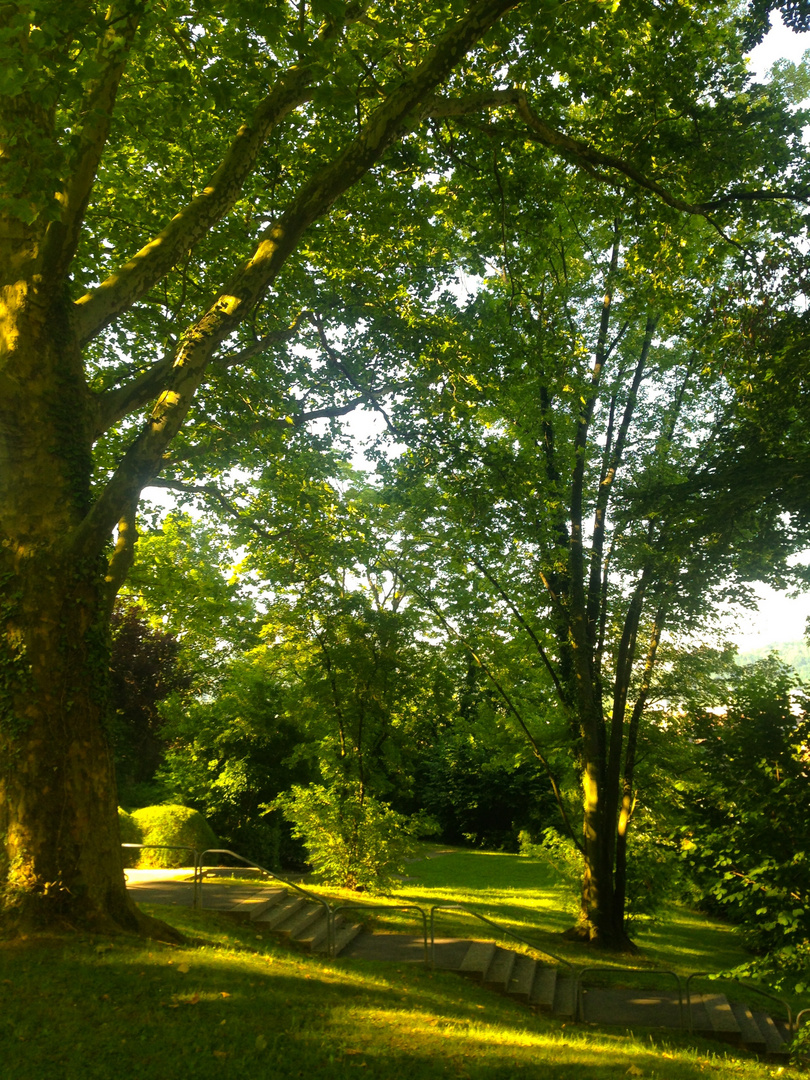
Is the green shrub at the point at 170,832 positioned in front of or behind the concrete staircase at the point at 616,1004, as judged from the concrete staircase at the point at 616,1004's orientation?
behind

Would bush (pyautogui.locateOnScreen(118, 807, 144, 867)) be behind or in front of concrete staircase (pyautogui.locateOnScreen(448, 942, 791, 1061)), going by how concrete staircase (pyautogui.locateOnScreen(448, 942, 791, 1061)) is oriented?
behind

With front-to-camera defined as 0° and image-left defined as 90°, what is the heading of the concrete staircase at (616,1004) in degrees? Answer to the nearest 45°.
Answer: approximately 270°

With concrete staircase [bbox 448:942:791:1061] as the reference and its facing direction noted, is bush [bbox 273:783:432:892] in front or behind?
behind

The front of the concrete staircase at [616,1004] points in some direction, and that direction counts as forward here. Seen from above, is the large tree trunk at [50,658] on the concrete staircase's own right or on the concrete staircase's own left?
on the concrete staircase's own right

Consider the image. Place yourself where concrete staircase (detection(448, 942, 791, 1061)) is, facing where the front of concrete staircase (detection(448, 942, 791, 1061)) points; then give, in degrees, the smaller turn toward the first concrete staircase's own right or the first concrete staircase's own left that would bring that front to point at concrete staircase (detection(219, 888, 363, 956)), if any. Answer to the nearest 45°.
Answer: approximately 180°
